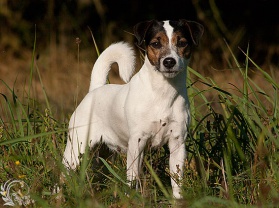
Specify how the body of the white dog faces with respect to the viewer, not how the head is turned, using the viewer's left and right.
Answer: facing the viewer and to the right of the viewer
